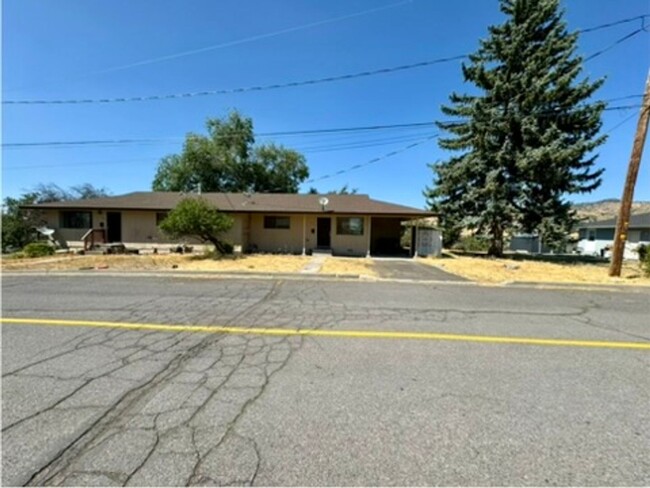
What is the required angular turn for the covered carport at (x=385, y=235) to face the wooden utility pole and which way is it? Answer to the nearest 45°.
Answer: approximately 45° to its left

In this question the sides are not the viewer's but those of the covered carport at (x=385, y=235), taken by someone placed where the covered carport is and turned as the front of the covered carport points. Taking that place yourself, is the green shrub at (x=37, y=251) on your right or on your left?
on your right

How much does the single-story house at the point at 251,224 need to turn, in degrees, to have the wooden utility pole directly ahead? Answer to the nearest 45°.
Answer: approximately 45° to its left

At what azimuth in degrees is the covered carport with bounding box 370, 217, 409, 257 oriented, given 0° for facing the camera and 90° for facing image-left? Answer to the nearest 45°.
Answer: approximately 0°

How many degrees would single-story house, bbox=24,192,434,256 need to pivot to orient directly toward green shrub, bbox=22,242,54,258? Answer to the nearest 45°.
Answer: approximately 90° to its right

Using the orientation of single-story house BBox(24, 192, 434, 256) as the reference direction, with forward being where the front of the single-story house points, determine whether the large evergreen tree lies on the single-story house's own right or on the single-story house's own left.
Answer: on the single-story house's own left

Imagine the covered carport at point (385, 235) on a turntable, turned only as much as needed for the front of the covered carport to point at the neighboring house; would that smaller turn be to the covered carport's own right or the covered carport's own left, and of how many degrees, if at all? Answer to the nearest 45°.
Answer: approximately 135° to the covered carport's own left

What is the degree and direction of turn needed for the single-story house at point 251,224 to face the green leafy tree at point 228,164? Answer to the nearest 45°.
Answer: approximately 180°

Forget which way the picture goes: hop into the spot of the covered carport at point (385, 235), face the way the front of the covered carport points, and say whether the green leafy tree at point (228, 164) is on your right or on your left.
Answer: on your right

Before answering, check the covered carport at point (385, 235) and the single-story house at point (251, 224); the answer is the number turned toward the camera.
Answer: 2

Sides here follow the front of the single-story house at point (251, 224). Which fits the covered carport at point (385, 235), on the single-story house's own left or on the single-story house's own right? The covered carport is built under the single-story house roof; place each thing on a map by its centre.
on the single-story house's own left

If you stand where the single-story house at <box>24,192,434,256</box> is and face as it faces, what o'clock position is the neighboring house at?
The neighboring house is roughly at 9 o'clock from the single-story house.
